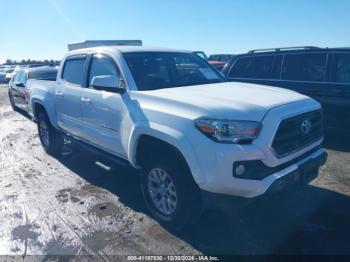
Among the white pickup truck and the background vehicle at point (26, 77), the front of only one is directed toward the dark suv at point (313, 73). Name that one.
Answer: the background vehicle

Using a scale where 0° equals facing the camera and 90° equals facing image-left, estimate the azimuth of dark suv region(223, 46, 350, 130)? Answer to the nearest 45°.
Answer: approximately 270°

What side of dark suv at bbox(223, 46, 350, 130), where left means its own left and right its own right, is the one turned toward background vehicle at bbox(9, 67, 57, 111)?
back

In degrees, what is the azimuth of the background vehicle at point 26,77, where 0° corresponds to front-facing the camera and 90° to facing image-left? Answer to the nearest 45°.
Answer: approximately 315°

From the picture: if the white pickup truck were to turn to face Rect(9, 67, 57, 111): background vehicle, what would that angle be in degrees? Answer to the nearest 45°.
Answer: approximately 180°

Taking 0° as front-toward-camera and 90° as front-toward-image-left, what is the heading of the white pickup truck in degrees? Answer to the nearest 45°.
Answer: approximately 315°

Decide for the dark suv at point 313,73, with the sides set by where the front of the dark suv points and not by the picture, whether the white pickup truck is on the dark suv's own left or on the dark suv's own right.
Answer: on the dark suv's own right

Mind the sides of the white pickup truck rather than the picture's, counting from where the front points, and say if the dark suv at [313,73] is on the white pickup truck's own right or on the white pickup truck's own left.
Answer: on the white pickup truck's own left
